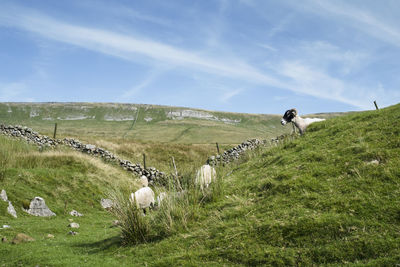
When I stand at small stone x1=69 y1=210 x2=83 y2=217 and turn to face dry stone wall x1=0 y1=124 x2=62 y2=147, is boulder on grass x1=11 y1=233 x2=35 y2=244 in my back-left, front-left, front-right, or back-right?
back-left

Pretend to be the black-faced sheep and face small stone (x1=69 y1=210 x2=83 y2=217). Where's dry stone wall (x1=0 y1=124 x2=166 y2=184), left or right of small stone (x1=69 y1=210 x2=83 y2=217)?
right

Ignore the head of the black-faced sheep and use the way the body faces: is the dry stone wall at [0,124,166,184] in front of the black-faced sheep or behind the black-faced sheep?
in front

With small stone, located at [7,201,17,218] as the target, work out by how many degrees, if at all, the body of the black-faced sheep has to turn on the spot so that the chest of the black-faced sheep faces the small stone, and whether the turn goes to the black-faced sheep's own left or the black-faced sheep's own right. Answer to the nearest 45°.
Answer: approximately 45° to the black-faced sheep's own left

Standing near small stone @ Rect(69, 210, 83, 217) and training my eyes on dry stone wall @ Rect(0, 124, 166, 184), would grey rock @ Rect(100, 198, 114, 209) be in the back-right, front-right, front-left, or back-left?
front-right

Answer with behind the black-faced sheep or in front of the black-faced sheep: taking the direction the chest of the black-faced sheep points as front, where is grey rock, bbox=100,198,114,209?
in front

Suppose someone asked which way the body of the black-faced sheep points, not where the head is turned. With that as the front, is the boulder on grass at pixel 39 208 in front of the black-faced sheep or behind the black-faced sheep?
in front

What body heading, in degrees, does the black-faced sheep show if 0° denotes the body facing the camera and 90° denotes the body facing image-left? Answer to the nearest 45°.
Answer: approximately 90°
